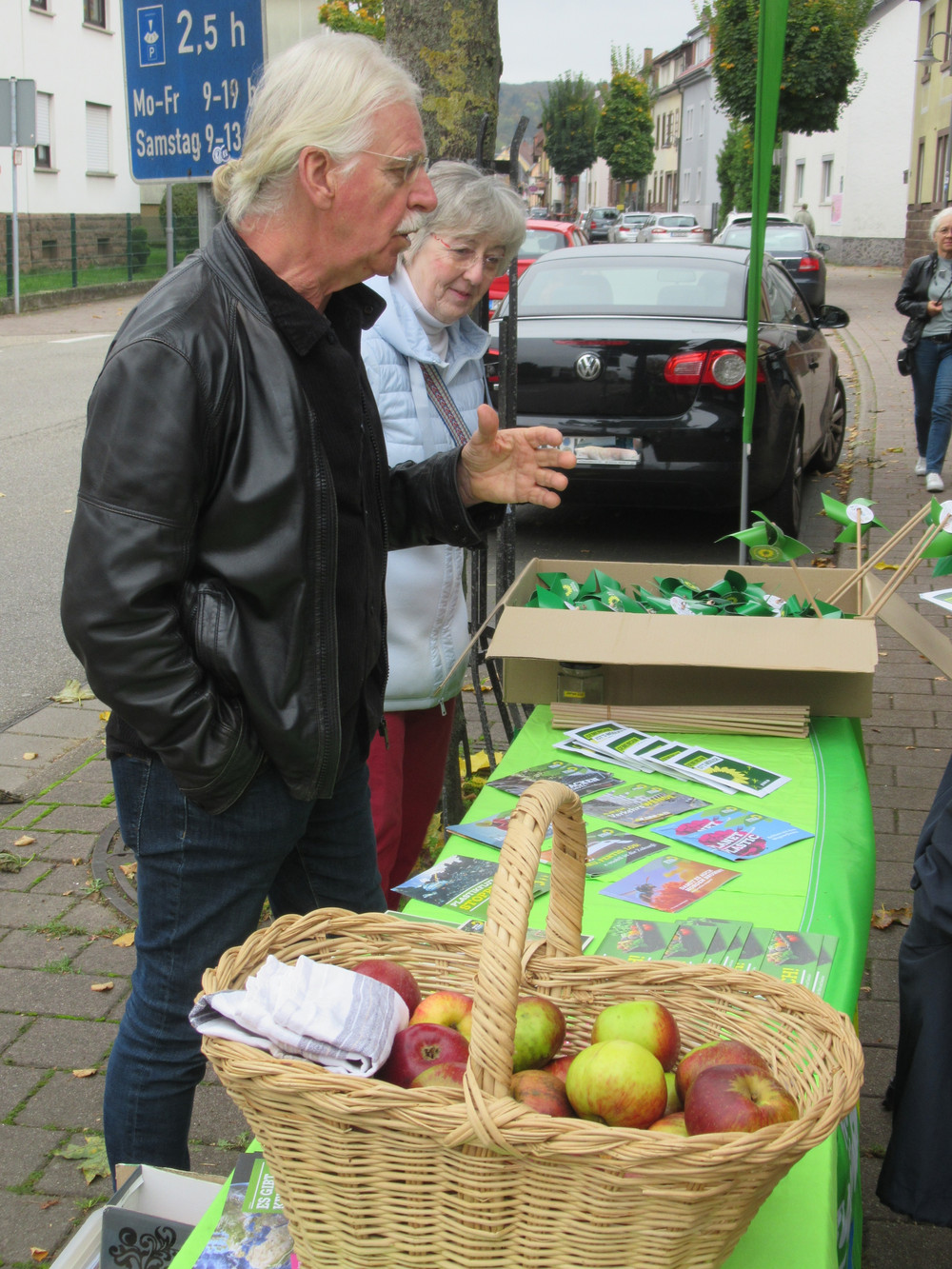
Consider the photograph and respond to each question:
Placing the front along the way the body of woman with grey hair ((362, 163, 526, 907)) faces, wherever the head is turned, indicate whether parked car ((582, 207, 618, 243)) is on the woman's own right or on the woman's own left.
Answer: on the woman's own left

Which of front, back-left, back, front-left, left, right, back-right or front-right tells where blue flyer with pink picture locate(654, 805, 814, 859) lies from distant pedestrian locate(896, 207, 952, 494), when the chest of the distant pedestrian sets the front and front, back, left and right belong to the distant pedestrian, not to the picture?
front

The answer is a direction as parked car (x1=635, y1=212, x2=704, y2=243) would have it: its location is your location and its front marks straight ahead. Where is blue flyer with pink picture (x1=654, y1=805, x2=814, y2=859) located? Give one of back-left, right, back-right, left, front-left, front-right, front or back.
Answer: back

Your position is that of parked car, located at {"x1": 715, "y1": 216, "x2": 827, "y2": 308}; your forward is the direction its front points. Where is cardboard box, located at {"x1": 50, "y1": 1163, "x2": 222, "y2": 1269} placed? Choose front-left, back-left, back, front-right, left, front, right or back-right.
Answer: back

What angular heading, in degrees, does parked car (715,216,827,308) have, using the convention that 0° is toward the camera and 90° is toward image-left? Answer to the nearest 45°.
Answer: approximately 180°

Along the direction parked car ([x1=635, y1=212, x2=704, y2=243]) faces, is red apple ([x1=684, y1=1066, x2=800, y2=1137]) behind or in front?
behind

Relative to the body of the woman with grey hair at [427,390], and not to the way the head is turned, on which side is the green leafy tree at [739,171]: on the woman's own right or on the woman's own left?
on the woman's own left

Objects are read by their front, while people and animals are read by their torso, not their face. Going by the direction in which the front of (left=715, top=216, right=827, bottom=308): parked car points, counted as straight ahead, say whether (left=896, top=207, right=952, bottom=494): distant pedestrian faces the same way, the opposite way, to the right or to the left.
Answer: the opposite way

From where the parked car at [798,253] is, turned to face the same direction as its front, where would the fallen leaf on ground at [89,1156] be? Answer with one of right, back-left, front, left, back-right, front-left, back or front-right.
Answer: back

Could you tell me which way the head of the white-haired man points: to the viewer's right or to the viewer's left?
to the viewer's right

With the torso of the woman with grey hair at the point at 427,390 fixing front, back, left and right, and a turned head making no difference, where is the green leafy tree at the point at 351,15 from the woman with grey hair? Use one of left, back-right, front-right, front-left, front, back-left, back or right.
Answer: back-left

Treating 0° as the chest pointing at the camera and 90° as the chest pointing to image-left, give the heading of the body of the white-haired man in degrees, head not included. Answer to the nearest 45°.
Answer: approximately 270°

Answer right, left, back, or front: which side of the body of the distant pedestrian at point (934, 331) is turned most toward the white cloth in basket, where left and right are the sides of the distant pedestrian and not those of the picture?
front

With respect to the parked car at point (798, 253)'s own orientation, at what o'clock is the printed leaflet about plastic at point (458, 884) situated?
The printed leaflet about plastic is roughly at 6 o'clock from the parked car.

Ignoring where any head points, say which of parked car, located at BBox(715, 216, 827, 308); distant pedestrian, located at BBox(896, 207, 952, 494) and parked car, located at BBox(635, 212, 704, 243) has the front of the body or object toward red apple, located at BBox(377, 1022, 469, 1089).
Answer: the distant pedestrian

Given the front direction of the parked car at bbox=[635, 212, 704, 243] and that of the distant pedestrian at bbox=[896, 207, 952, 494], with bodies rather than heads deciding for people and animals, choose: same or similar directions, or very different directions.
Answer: very different directions

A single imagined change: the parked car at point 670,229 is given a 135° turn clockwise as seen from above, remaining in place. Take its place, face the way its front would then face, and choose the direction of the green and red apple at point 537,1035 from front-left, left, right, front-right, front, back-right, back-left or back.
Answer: front-right

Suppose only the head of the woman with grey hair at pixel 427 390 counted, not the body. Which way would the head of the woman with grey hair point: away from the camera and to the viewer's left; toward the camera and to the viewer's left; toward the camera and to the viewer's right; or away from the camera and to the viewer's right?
toward the camera and to the viewer's right

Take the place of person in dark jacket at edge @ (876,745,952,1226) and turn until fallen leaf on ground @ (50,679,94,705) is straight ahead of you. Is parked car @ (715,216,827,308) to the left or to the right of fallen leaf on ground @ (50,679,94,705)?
right
